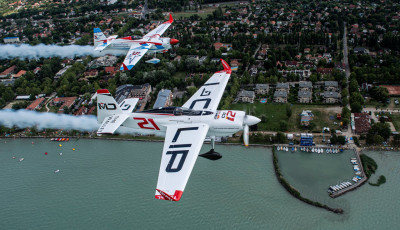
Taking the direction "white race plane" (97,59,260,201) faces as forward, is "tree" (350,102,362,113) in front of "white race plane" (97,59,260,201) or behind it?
in front

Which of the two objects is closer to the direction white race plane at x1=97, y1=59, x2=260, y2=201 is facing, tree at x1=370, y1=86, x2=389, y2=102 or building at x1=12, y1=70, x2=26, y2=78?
the tree

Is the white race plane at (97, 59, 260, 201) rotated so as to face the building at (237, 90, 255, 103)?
no

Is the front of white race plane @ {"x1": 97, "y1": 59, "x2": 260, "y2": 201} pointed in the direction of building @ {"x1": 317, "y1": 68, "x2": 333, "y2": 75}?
no

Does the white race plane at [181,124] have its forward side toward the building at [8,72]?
no

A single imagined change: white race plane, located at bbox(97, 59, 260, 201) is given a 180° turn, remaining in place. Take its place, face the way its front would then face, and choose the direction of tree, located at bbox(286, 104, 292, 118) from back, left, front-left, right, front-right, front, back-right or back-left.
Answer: back-right

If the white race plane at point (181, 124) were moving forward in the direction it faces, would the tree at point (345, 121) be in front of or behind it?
in front

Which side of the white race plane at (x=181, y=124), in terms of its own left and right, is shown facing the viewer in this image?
right

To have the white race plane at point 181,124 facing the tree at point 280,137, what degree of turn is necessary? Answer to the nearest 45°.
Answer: approximately 45° to its left

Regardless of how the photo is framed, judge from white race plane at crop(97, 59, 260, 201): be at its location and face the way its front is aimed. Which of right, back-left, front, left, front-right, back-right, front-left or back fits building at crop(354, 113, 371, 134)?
front-left

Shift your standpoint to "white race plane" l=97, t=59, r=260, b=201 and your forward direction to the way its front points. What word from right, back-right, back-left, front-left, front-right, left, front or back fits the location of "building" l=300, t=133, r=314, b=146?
front-left

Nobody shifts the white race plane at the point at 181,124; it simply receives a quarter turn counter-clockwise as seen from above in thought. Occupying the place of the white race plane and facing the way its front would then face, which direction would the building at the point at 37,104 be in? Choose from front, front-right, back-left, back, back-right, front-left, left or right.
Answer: front-left
